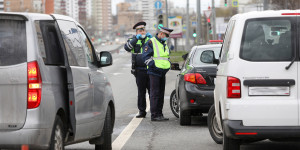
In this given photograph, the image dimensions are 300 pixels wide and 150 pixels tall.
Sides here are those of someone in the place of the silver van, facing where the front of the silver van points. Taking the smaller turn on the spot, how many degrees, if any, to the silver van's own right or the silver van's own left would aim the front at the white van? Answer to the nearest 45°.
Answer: approximately 45° to the silver van's own right

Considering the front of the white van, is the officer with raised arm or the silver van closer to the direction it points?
the officer with raised arm

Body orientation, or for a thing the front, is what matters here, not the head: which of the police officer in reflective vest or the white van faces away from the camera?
the white van

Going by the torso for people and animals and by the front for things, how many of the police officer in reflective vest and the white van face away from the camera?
1

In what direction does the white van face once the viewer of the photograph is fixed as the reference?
facing away from the viewer

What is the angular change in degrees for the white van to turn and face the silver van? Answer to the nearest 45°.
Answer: approximately 135° to its left

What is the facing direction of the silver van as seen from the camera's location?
facing away from the viewer and to the right of the viewer
